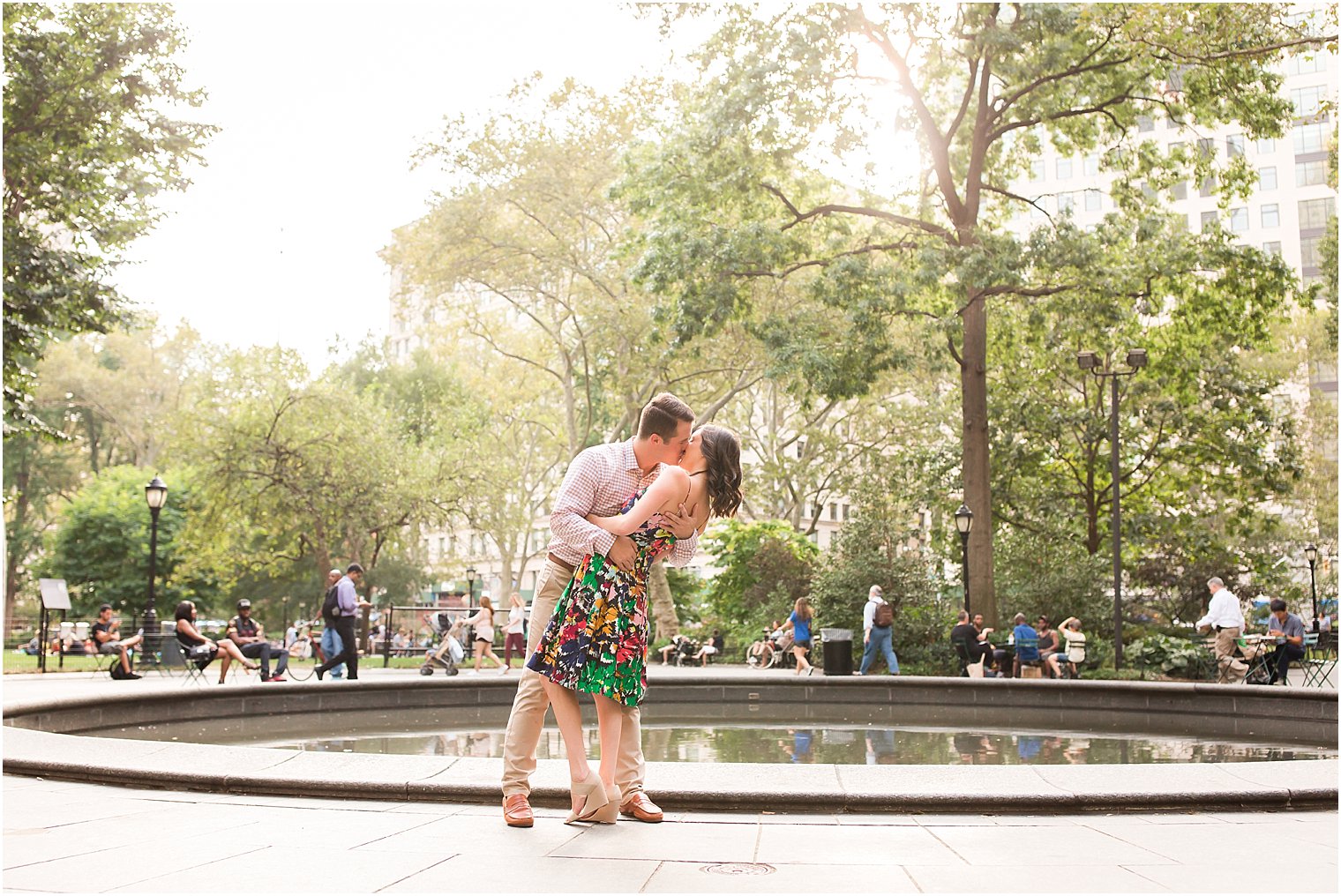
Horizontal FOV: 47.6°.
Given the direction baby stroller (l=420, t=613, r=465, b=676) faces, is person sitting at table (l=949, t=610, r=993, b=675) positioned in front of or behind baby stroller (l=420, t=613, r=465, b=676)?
behind

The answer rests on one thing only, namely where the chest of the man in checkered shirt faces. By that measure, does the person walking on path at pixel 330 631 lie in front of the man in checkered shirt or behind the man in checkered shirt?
behind

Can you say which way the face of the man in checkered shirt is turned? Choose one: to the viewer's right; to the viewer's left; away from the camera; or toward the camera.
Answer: to the viewer's right

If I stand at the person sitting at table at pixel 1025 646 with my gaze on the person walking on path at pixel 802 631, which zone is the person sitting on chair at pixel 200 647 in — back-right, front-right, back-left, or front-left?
front-left

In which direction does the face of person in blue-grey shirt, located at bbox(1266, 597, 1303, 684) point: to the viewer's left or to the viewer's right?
to the viewer's left

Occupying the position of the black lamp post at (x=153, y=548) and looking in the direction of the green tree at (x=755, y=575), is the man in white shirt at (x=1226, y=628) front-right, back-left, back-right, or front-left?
front-right

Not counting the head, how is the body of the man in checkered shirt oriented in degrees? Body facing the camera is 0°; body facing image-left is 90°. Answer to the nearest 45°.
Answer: approximately 315°

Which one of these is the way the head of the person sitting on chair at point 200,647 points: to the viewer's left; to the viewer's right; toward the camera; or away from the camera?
to the viewer's right

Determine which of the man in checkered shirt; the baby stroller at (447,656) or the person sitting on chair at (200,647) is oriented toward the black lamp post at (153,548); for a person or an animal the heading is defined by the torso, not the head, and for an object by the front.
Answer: the baby stroller

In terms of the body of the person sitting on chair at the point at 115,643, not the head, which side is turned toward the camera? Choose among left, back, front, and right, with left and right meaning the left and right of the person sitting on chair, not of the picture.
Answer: right
